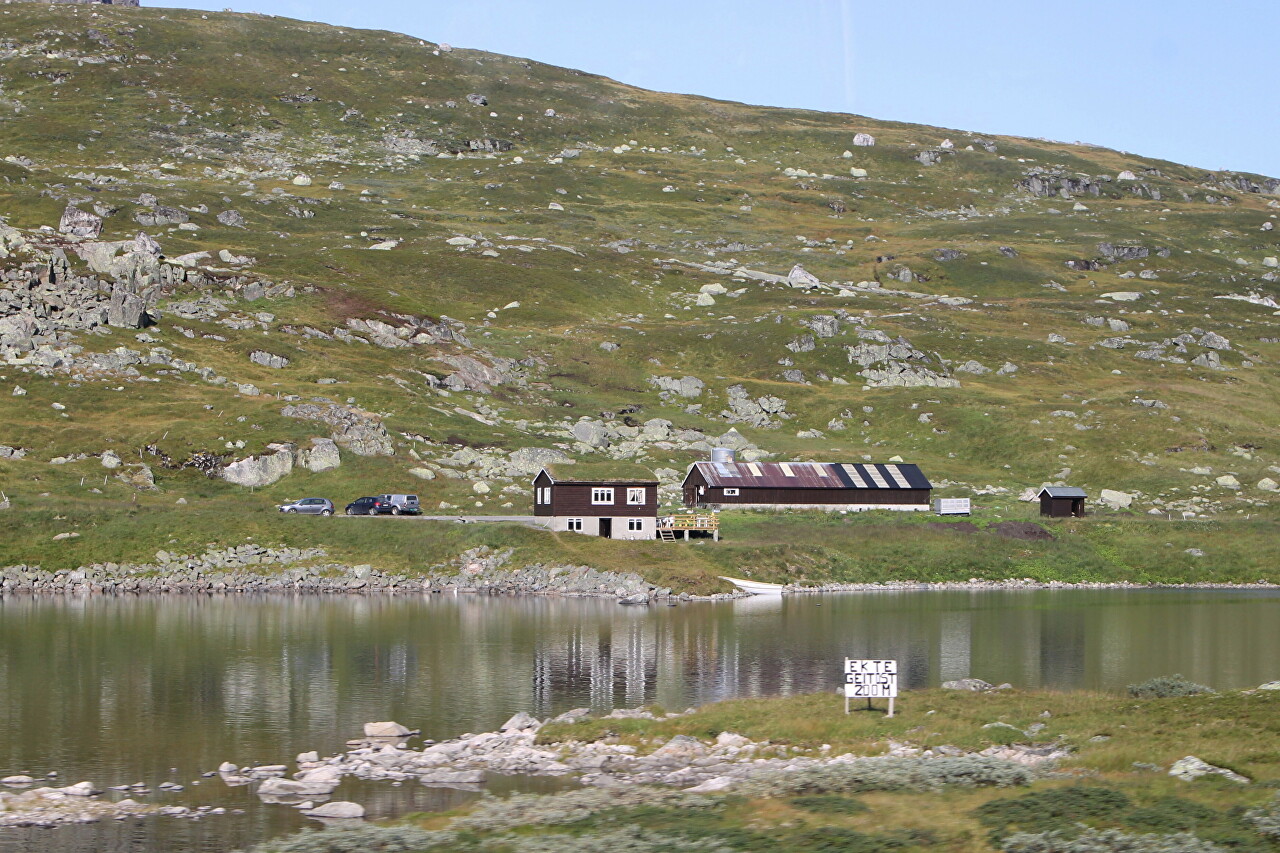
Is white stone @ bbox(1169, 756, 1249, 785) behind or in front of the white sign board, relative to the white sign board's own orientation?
in front

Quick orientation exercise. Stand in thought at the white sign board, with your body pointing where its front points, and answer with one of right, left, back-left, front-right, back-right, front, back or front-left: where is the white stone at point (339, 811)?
front-right

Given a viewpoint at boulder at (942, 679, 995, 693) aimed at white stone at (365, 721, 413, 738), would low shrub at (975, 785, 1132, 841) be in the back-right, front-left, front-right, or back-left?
front-left

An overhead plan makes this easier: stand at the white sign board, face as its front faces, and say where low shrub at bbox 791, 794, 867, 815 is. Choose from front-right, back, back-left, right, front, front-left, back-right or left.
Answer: front

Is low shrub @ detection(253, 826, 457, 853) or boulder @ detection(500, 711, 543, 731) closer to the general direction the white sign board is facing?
the low shrub

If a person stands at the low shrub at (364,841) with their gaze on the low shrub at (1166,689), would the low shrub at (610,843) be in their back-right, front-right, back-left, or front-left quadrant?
front-right

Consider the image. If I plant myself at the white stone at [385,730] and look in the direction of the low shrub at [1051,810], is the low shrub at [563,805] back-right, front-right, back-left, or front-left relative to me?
front-right

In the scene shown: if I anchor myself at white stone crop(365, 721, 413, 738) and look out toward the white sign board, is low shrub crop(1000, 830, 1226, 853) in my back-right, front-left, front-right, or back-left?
front-right

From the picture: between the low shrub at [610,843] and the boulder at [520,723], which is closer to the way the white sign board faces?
the low shrub

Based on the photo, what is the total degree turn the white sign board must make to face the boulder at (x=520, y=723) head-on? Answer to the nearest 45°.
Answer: approximately 90° to its right

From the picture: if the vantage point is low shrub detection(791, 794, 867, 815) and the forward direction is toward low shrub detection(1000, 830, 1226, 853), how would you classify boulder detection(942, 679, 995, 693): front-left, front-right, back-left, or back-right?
back-left

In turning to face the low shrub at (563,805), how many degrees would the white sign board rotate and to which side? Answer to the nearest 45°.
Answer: approximately 45° to its right

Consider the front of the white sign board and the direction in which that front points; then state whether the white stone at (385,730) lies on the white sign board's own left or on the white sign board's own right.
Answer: on the white sign board's own right

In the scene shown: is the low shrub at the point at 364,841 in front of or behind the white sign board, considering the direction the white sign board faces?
in front

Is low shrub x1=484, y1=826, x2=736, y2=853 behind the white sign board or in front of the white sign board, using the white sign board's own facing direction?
in front

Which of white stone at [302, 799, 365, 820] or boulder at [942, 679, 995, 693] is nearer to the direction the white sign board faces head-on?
the white stone

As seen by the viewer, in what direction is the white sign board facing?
toward the camera

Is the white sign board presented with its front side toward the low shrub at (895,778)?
yes
